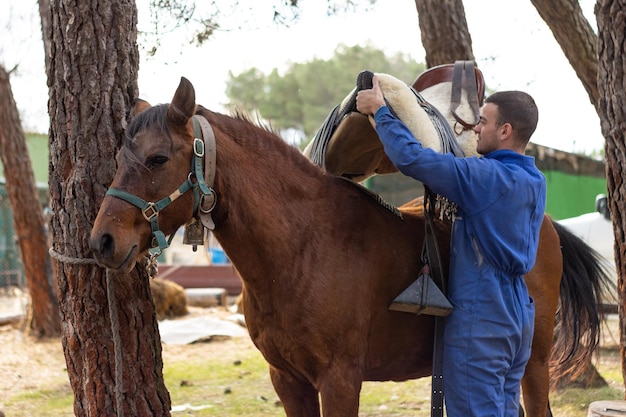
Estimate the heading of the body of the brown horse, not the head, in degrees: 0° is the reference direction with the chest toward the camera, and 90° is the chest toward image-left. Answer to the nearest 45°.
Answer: approximately 45°

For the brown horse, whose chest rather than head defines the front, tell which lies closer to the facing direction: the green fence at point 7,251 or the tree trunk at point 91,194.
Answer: the tree trunk

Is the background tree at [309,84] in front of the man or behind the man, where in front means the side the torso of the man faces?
in front

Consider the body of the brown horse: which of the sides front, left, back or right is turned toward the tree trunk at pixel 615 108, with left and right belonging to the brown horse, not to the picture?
back

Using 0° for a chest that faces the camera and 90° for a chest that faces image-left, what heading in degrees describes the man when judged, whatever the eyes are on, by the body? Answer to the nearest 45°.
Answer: approximately 135°

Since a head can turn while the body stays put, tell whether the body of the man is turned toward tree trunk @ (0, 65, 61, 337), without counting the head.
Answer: yes

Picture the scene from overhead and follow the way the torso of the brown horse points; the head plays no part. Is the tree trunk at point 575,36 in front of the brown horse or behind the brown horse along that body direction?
behind

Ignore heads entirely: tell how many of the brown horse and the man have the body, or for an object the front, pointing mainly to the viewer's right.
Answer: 0

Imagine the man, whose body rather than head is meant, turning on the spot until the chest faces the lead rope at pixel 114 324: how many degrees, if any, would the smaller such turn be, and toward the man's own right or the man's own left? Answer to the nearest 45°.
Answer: approximately 45° to the man's own left

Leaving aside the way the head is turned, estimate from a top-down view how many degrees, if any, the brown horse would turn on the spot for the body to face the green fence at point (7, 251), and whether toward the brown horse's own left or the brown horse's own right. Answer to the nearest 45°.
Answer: approximately 90° to the brown horse's own right

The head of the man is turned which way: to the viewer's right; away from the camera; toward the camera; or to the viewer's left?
to the viewer's left
